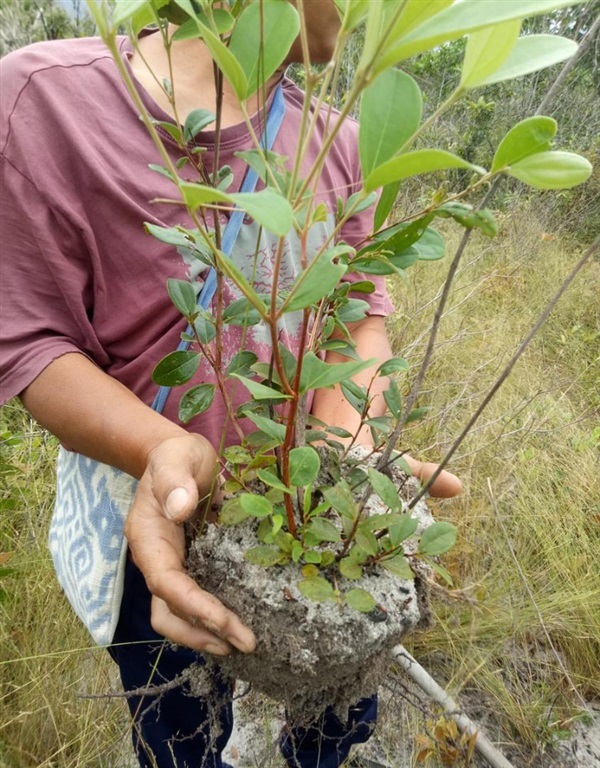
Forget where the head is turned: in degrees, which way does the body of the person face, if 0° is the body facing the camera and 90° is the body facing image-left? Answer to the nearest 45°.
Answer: approximately 315°
